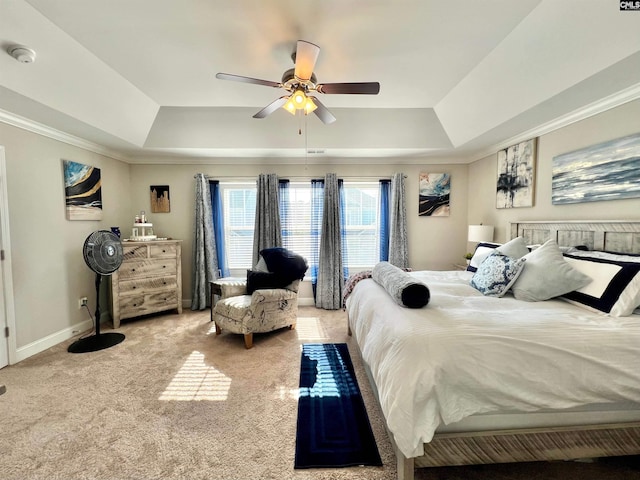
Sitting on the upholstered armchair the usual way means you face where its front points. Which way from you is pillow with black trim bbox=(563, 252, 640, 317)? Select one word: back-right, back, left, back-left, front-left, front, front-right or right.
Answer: left

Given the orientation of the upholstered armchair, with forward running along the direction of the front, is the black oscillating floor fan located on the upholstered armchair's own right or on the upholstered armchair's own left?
on the upholstered armchair's own right

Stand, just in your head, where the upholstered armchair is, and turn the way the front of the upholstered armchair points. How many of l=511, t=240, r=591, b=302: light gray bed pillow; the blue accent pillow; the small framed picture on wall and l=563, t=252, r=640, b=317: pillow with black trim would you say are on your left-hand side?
3

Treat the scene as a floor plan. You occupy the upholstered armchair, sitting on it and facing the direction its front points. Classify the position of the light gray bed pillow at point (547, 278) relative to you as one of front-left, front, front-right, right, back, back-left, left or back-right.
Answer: left

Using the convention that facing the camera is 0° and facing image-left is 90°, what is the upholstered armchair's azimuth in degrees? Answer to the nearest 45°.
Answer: approximately 45°

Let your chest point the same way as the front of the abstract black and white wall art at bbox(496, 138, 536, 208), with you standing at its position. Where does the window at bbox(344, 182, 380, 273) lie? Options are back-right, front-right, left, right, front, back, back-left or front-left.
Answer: front-right

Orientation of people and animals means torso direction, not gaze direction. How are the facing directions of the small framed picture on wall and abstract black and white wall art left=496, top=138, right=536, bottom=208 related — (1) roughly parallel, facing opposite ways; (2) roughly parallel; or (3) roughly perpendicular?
roughly perpendicular

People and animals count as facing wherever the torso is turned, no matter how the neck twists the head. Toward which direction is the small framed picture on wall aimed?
toward the camera

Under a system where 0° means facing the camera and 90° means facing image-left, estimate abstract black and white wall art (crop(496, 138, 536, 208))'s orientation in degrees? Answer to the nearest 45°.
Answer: approximately 45°

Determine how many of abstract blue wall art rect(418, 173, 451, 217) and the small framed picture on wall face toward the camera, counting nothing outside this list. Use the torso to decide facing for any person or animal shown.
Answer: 2

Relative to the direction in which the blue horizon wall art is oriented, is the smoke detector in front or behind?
in front

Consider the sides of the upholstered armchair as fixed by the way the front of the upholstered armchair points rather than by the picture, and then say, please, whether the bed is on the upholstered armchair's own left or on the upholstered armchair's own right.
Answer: on the upholstered armchair's own left
